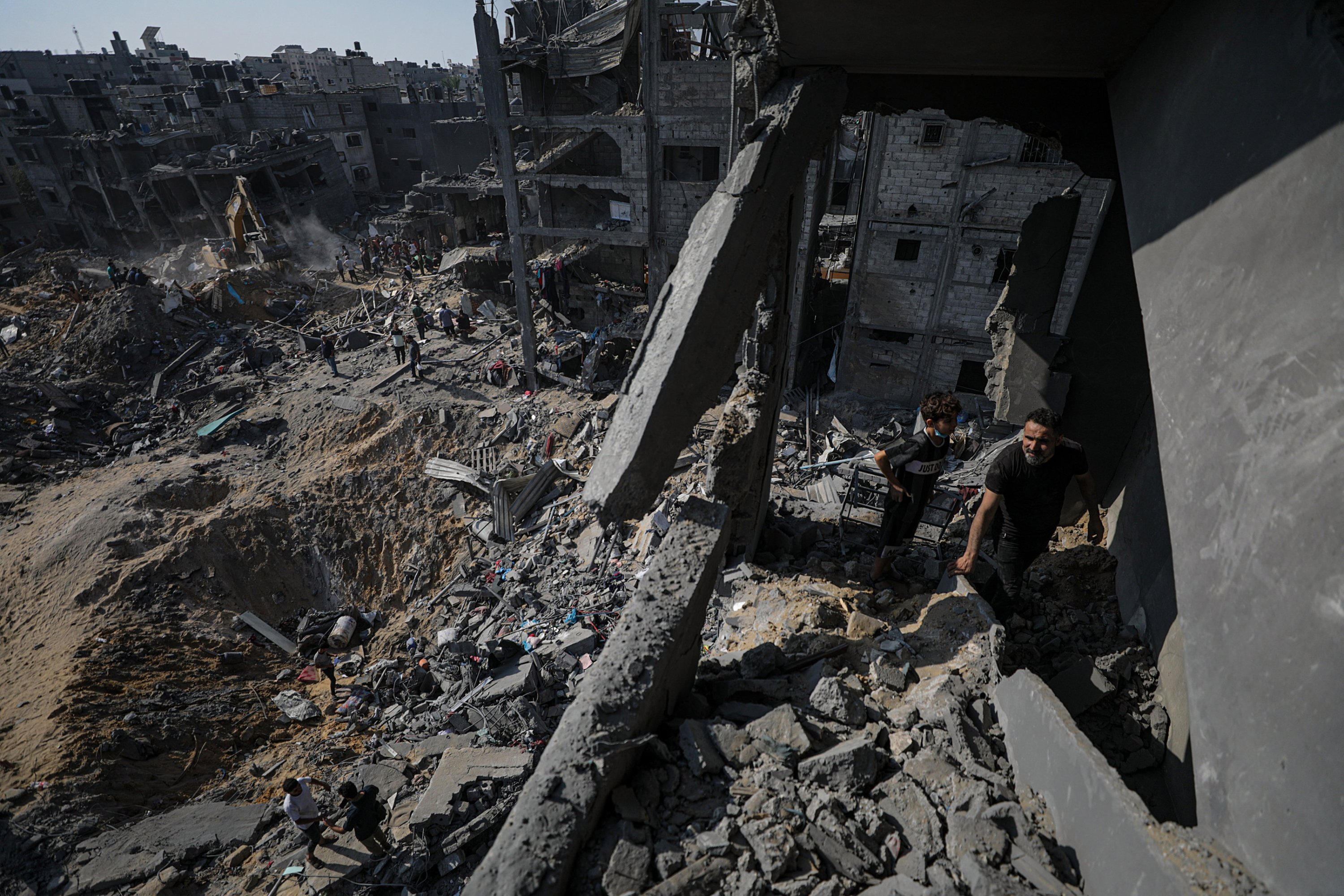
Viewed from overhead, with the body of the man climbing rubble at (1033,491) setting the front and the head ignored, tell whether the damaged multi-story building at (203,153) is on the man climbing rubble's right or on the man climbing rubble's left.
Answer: on the man climbing rubble's right

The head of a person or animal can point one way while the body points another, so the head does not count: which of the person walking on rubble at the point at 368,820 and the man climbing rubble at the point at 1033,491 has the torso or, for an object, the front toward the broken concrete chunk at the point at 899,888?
the man climbing rubble

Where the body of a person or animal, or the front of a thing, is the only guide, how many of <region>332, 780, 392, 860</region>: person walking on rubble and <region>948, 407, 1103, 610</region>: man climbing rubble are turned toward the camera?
1

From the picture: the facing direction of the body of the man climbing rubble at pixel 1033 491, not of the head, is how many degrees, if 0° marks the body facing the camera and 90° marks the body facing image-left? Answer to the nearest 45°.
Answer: approximately 0°
